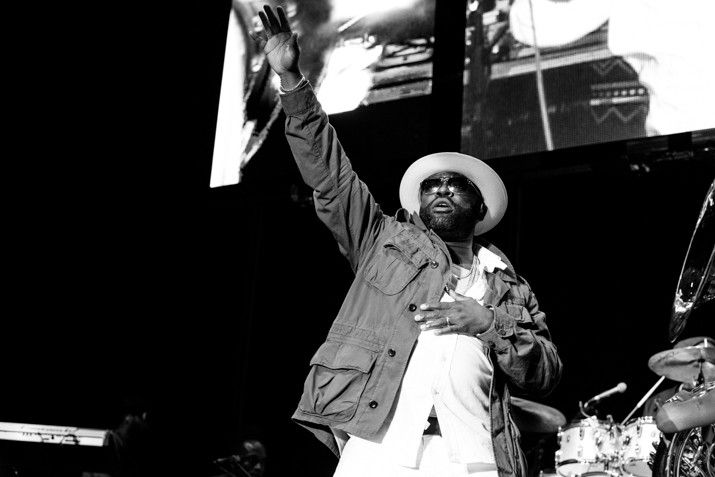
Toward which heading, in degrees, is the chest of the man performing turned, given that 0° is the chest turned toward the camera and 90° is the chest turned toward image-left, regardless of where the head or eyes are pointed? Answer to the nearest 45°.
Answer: approximately 0°

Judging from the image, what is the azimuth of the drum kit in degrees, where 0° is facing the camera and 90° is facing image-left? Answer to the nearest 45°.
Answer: approximately 0°

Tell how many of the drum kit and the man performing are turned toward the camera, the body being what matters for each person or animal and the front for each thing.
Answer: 2

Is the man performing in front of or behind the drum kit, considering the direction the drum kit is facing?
in front
